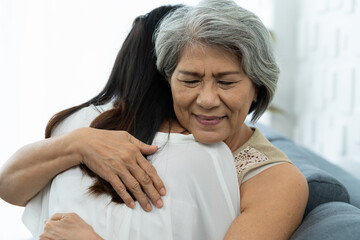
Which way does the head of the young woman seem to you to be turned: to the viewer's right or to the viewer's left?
to the viewer's right

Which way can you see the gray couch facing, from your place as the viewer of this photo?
facing the viewer and to the left of the viewer
